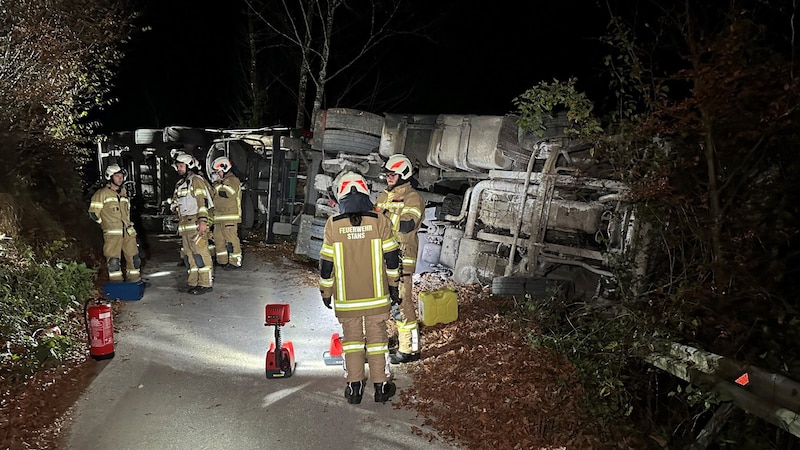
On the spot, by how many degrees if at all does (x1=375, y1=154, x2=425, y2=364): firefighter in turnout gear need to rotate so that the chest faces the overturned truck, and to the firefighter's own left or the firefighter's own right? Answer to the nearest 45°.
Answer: approximately 180°

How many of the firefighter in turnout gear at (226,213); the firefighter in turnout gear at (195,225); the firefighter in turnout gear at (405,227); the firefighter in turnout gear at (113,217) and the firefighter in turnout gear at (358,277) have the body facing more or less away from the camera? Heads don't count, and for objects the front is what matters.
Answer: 1

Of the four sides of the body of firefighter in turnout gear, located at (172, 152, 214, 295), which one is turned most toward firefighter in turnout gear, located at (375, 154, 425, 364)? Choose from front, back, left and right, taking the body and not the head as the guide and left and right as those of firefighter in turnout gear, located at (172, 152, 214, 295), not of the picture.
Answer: left

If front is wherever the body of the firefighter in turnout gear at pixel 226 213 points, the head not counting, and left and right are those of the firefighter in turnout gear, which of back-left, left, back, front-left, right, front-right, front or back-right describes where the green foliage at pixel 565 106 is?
left

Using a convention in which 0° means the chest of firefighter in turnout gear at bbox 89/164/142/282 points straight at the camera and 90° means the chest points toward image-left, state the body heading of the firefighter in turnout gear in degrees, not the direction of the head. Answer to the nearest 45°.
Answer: approximately 315°

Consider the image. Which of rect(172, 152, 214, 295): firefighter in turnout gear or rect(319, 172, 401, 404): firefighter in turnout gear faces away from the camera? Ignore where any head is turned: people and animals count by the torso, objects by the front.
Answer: rect(319, 172, 401, 404): firefighter in turnout gear

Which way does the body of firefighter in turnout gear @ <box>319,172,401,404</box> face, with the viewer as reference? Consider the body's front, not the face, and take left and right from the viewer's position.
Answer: facing away from the viewer

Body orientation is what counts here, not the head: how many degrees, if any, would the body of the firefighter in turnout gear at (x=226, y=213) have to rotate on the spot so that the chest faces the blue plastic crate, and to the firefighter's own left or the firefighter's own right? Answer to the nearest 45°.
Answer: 0° — they already face it

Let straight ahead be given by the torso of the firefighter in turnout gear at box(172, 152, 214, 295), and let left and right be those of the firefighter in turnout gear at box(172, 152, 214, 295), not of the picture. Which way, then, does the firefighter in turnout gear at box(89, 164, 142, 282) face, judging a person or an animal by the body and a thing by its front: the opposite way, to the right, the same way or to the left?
to the left

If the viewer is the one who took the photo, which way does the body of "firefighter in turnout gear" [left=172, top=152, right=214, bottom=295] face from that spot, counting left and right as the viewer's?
facing the viewer and to the left of the viewer

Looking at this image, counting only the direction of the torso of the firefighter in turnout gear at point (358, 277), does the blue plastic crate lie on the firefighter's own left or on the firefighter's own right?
on the firefighter's own left

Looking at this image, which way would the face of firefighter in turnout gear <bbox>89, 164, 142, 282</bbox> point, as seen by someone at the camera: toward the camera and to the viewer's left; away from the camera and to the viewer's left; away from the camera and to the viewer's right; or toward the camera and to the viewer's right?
toward the camera and to the viewer's right
